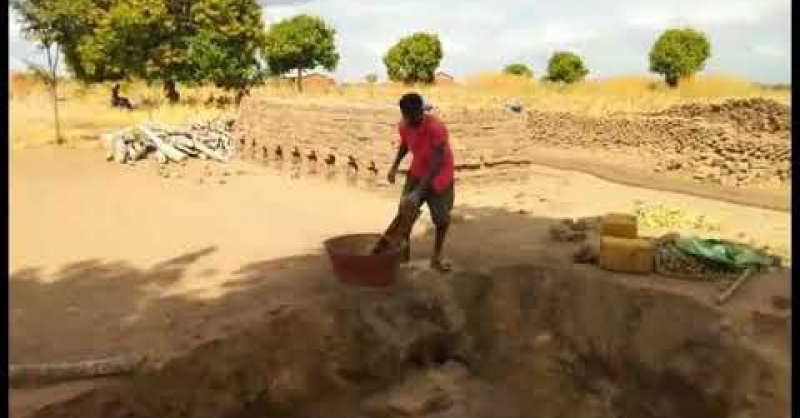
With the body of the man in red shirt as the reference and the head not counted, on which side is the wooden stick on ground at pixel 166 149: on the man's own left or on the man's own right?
on the man's own right

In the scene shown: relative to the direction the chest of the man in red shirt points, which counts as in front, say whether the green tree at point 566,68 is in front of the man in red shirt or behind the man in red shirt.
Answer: behind

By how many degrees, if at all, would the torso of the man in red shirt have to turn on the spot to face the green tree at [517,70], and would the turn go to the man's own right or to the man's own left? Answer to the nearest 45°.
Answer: approximately 135° to the man's own right

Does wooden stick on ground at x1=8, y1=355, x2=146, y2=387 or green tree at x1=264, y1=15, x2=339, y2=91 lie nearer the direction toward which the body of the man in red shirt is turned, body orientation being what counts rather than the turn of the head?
the wooden stick on ground

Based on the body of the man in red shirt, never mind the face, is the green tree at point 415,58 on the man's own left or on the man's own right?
on the man's own right

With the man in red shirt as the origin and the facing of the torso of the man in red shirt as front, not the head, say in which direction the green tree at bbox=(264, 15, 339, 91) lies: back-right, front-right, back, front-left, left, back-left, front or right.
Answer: back-right

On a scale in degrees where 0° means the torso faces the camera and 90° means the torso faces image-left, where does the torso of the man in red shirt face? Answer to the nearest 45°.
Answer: approximately 45°

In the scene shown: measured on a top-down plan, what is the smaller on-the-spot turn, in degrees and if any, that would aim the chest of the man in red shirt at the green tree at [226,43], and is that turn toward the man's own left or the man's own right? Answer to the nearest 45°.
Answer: approximately 135° to the man's own right
